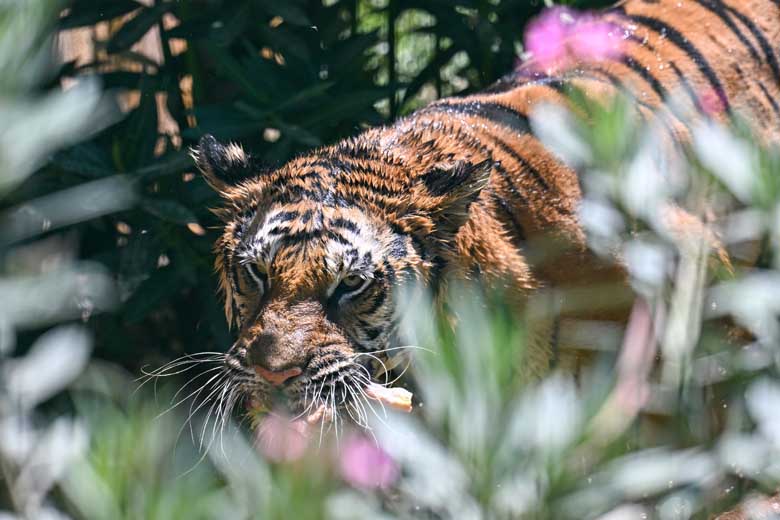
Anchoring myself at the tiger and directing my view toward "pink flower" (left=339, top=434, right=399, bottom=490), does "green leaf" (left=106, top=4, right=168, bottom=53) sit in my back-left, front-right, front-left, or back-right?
back-right

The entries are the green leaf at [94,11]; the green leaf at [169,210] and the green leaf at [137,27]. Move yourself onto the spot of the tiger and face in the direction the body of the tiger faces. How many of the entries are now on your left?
0

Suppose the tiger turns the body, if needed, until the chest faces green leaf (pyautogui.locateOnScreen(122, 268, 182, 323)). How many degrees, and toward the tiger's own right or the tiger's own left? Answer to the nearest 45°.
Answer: approximately 90° to the tiger's own right

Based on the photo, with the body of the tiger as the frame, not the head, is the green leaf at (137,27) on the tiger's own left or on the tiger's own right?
on the tiger's own right

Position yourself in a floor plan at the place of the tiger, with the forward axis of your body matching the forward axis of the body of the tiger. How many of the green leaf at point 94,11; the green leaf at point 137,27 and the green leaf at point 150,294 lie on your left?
0

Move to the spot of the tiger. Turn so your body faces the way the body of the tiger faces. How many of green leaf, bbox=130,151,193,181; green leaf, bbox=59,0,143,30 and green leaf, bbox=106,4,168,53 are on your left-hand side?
0

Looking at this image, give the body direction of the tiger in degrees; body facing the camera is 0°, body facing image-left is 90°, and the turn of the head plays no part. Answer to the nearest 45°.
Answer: approximately 45°

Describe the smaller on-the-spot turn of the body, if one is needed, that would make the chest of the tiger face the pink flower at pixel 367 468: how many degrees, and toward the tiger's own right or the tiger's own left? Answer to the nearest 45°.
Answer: approximately 45° to the tiger's own left

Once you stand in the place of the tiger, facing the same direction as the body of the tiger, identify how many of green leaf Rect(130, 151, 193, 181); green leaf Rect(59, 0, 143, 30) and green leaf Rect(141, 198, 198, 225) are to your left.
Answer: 0

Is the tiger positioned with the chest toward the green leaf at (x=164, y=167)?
no

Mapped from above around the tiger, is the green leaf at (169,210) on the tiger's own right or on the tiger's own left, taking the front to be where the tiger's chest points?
on the tiger's own right
